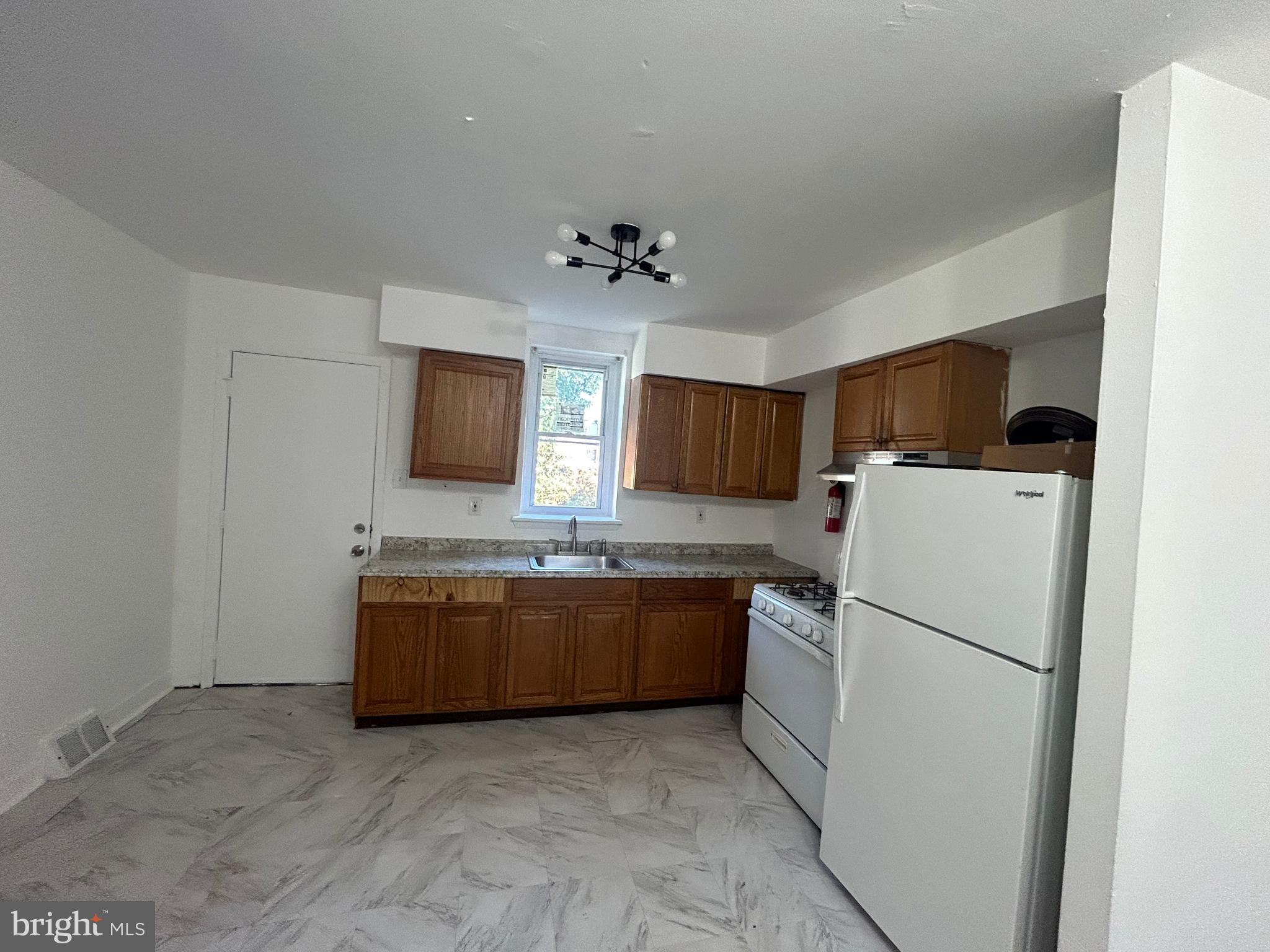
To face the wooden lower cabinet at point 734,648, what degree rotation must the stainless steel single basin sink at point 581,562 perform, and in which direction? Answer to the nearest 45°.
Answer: approximately 90° to its left

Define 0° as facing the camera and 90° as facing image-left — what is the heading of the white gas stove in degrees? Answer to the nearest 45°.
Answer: approximately 45°

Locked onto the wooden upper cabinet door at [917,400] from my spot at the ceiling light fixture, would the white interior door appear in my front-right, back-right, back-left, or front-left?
back-left

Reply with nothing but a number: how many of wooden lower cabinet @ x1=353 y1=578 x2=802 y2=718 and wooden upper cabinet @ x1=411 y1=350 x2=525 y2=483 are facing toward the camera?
2

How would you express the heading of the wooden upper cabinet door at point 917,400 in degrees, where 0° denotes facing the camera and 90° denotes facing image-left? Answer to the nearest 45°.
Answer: approximately 45°

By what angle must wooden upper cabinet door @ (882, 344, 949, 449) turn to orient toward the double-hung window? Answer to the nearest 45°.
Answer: approximately 45° to its right
